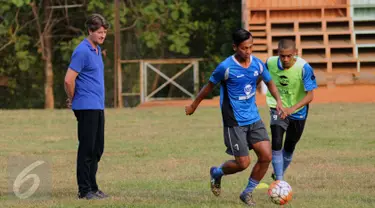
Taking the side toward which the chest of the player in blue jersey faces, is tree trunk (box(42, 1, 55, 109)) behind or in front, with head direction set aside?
behind

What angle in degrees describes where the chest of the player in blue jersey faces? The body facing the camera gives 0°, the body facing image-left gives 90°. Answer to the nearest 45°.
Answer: approximately 315°

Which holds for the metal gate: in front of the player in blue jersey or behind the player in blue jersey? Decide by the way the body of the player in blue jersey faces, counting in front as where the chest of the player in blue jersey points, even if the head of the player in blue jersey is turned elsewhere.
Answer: behind
